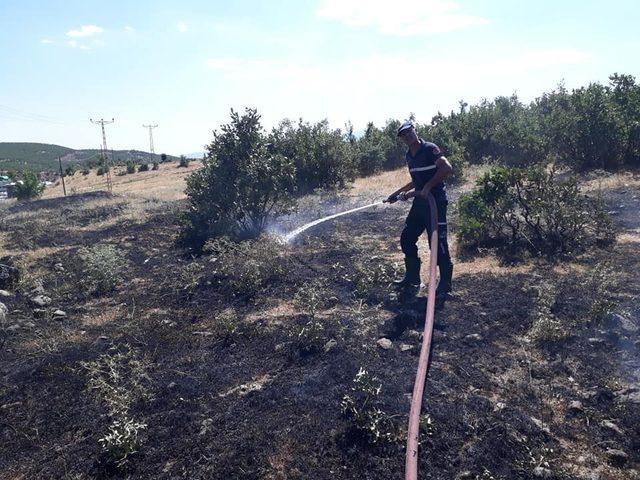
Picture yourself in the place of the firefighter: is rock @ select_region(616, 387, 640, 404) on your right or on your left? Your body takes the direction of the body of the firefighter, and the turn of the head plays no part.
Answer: on your left

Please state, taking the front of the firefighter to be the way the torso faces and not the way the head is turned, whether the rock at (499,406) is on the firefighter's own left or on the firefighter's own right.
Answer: on the firefighter's own left

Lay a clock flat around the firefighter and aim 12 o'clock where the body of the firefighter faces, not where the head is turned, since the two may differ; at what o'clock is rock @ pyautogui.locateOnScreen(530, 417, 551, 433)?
The rock is roughly at 10 o'clock from the firefighter.

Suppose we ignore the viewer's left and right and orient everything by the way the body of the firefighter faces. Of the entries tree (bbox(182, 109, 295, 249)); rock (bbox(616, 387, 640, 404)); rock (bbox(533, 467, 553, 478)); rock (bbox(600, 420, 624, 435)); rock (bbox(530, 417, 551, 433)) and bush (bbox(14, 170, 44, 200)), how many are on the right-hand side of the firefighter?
2

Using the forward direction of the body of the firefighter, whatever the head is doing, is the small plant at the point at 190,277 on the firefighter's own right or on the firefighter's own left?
on the firefighter's own right

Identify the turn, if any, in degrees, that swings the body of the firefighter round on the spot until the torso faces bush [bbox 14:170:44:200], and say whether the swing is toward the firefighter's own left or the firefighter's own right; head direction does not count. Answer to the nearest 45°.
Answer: approximately 90° to the firefighter's own right

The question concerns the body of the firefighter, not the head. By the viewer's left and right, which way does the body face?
facing the viewer and to the left of the viewer

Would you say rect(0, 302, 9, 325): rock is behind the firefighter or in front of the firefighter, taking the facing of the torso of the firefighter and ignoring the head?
in front

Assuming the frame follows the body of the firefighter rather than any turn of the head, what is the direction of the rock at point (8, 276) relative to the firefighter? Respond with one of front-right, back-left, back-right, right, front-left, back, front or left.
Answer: front-right

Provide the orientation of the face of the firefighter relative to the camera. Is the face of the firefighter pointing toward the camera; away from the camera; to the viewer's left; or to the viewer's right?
to the viewer's left

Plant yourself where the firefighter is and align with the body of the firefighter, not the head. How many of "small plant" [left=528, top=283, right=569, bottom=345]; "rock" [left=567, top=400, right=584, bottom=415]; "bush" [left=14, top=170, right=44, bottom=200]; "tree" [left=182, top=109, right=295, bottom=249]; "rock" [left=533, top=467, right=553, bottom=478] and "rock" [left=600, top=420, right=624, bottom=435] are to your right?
2

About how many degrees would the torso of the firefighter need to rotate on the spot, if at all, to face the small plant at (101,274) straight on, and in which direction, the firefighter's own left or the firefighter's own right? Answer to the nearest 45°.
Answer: approximately 45° to the firefighter's own right

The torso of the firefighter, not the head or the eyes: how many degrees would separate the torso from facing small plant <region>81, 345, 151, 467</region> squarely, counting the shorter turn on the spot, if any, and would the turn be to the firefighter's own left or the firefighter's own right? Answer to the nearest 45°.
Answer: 0° — they already face it

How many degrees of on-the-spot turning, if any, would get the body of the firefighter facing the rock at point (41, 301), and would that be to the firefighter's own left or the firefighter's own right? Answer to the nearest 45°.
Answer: approximately 45° to the firefighter's own right

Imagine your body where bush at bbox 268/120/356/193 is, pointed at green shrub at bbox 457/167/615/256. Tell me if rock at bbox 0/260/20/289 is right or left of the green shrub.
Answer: right

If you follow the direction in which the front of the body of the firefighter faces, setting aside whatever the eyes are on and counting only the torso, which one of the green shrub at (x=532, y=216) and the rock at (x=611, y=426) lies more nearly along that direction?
the rock
